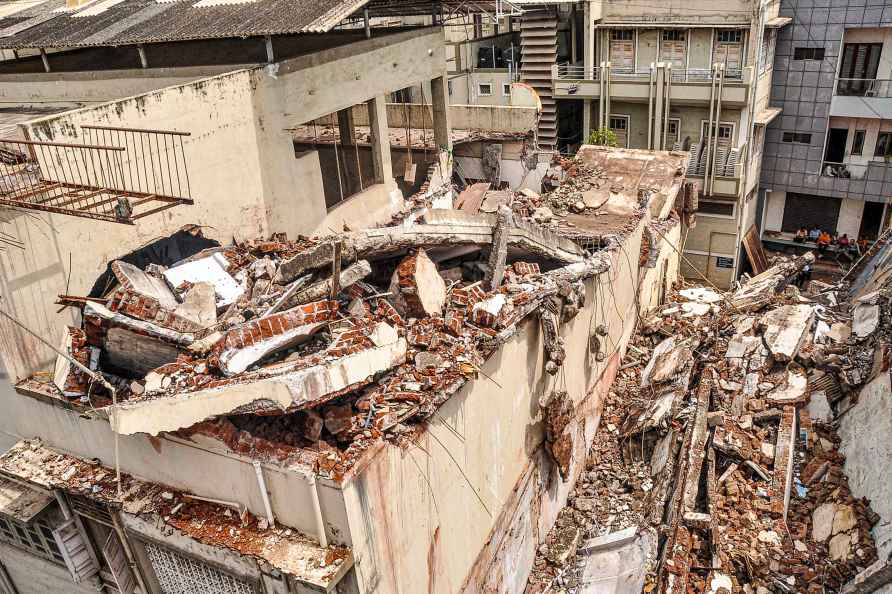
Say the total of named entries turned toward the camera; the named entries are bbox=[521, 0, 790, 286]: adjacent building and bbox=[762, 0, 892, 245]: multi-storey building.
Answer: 2

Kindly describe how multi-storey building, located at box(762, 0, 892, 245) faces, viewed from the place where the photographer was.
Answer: facing the viewer

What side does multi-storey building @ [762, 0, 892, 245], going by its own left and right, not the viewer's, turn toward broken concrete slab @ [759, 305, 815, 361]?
front

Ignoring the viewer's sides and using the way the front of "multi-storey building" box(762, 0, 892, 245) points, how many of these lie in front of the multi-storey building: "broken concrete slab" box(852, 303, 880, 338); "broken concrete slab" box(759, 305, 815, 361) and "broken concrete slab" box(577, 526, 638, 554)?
3

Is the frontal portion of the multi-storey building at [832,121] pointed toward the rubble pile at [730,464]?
yes

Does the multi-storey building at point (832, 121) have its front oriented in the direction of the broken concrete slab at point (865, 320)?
yes

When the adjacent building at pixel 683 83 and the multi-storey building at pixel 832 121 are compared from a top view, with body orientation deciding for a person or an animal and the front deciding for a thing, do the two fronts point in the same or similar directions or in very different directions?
same or similar directions

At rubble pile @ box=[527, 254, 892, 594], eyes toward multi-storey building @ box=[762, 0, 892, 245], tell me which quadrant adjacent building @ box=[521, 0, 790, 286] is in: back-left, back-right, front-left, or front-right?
front-left

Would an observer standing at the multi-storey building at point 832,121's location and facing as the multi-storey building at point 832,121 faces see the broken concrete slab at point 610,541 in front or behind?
in front

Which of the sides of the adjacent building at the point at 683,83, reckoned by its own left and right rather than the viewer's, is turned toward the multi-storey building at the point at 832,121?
left

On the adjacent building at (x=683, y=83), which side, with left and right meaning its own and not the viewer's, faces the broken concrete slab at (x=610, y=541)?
front

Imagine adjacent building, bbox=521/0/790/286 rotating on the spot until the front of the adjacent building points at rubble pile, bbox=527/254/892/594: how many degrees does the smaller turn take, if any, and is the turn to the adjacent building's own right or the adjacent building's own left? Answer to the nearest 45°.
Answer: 0° — it already faces it
